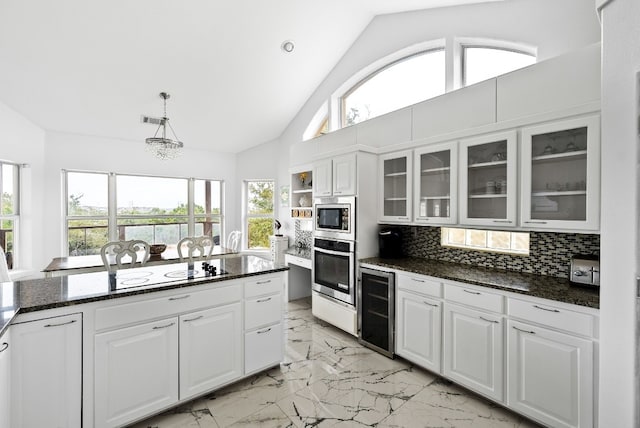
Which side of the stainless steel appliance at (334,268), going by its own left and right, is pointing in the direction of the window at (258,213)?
right

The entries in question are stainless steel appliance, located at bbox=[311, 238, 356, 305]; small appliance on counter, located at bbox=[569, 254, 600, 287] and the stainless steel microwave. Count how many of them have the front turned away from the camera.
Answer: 0

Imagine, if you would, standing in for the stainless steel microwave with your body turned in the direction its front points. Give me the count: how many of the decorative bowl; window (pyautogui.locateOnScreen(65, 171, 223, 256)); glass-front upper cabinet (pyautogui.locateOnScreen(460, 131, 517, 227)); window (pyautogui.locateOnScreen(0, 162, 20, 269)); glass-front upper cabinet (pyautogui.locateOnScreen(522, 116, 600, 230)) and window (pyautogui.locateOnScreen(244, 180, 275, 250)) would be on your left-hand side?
2

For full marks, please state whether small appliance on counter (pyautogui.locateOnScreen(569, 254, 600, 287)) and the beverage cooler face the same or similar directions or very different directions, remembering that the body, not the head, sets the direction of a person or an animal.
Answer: same or similar directions

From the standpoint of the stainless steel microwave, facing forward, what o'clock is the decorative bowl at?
The decorative bowl is roughly at 2 o'clock from the stainless steel microwave.

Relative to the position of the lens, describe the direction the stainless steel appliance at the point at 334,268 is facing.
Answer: facing the viewer and to the left of the viewer

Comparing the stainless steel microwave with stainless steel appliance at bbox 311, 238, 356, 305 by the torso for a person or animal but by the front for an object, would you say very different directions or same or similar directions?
same or similar directions

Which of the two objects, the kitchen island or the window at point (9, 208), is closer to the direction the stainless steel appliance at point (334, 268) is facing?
the kitchen island

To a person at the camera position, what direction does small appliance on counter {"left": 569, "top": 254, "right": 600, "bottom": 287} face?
facing the viewer

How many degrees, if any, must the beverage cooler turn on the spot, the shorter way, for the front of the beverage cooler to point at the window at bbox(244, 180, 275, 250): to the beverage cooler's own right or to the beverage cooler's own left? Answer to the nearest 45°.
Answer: approximately 90° to the beverage cooler's own right

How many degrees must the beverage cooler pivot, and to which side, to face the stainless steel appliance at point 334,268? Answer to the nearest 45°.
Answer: approximately 90° to its right

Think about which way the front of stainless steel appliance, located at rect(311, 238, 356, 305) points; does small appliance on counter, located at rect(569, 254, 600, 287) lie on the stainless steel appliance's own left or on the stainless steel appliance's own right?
on the stainless steel appliance's own left

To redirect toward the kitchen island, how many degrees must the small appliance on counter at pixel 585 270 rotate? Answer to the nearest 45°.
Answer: approximately 45° to its right
